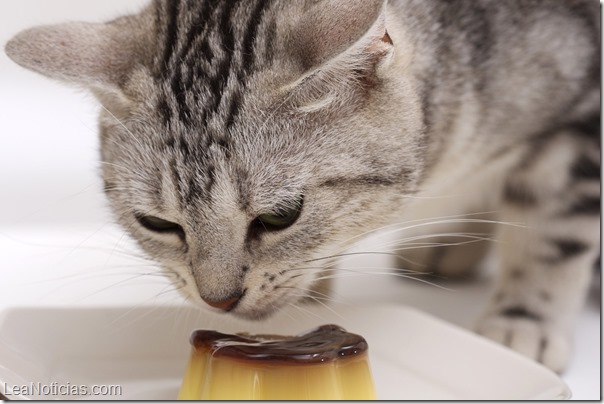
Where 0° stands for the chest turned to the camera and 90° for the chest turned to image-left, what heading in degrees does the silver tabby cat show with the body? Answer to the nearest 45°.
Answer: approximately 45°
